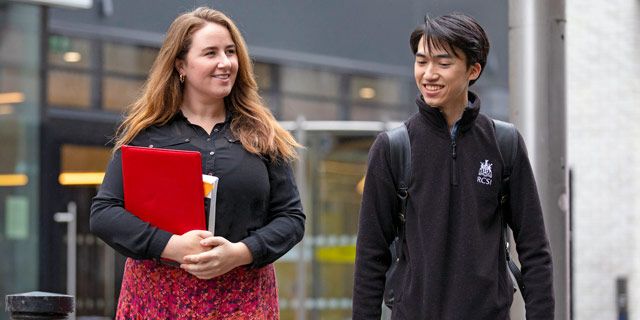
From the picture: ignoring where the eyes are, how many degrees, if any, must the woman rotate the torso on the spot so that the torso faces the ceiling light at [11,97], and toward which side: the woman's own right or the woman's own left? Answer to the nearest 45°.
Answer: approximately 180°

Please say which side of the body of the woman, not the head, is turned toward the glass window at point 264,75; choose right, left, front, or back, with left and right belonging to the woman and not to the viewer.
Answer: back

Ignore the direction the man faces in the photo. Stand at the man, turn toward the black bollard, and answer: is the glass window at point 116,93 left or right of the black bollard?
right

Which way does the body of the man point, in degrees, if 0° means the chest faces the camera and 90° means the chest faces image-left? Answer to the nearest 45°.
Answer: approximately 0°

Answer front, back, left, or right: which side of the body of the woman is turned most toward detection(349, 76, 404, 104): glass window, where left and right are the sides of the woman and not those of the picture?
back

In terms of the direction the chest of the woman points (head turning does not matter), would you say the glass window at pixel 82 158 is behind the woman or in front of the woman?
behind

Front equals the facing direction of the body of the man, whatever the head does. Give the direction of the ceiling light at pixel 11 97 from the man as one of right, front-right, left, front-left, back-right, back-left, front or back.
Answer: back-right

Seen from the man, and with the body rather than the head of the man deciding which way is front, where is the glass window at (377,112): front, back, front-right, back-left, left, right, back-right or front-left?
back

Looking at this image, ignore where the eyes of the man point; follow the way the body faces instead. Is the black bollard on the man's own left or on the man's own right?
on the man's own right

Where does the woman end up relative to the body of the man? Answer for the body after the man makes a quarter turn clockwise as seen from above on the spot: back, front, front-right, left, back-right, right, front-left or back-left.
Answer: front

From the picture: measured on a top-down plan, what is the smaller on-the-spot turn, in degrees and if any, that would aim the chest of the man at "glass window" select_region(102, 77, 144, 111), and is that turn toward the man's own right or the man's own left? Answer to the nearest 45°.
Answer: approximately 135° to the man's own right

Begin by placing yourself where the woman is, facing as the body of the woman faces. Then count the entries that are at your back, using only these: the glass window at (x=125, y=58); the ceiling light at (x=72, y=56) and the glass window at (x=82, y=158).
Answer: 3

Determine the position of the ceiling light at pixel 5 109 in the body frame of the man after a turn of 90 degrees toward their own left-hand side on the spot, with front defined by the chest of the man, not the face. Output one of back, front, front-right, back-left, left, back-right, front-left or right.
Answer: back-left

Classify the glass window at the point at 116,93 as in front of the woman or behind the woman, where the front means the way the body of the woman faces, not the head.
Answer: behind
